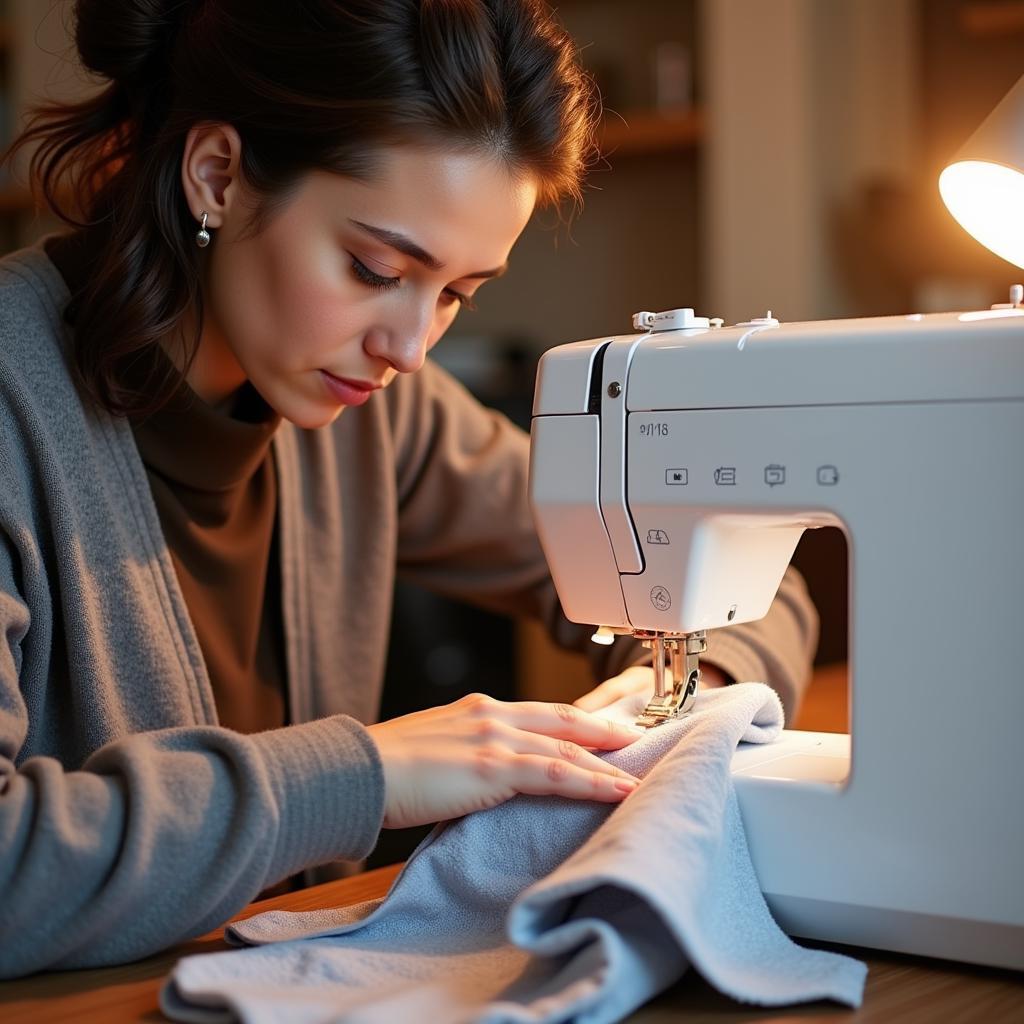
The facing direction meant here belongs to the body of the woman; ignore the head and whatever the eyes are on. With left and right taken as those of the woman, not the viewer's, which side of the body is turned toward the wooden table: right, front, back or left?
front

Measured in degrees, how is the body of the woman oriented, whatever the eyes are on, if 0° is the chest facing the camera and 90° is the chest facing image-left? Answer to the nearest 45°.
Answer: approximately 315°

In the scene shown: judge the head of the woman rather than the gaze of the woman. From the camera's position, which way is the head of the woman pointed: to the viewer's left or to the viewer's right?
to the viewer's right
